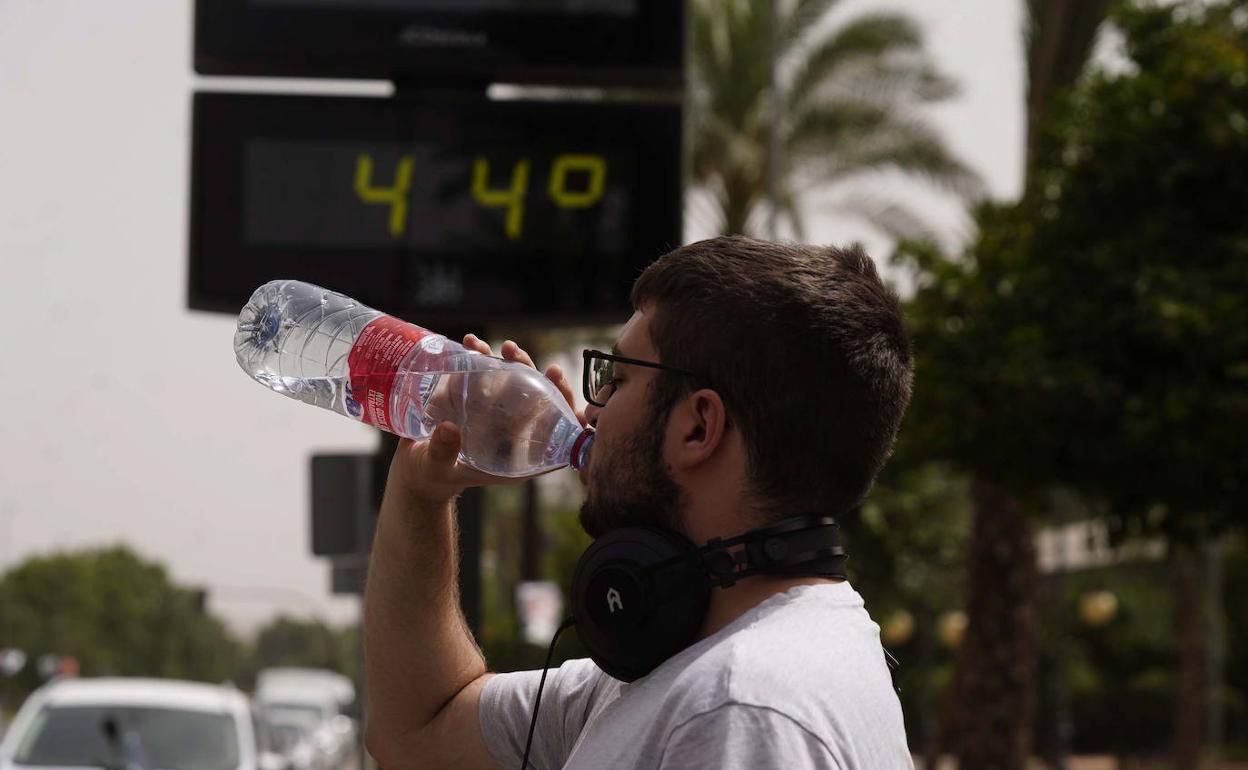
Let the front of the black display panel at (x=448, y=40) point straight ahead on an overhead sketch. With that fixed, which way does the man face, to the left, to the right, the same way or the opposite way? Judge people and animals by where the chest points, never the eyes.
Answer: to the right

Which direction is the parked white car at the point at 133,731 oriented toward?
toward the camera

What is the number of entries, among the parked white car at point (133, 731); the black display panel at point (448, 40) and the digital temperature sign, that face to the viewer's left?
0

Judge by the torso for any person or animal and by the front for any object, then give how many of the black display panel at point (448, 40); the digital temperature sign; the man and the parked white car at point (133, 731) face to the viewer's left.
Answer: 1

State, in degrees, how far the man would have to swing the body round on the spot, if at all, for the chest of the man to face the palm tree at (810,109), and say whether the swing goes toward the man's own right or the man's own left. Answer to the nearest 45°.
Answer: approximately 90° to the man's own right

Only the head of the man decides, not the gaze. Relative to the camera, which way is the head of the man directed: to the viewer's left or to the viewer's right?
to the viewer's left

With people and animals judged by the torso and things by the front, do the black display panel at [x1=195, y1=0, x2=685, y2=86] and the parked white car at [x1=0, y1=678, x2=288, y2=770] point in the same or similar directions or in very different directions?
same or similar directions

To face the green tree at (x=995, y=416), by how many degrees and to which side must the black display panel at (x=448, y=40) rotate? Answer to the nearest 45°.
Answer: approximately 135° to its left

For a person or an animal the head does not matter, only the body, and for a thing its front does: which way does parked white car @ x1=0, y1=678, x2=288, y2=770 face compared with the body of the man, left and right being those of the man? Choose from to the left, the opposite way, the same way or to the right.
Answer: to the left

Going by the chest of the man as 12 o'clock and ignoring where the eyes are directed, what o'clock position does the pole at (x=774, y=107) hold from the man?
The pole is roughly at 3 o'clock from the man.

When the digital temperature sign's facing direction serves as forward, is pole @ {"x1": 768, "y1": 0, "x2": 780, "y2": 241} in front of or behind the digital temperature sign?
behind

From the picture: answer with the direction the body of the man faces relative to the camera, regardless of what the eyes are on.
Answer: to the viewer's left

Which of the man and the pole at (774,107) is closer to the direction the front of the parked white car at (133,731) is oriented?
the man

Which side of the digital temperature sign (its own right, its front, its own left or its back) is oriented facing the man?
front

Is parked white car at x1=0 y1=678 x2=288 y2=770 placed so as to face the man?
yes

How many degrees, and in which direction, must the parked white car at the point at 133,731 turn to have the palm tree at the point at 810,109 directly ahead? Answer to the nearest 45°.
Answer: approximately 135° to its left

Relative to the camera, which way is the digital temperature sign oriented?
toward the camera
